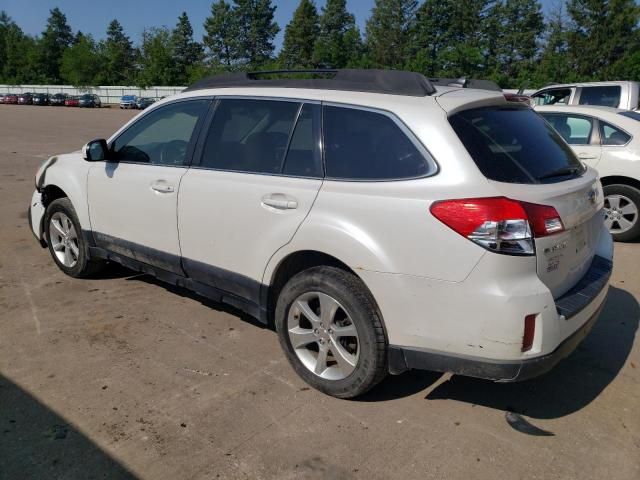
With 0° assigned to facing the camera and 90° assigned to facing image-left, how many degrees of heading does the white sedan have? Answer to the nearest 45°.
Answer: approximately 90°

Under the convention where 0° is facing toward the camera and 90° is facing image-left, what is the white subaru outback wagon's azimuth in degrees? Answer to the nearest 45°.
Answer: approximately 135°

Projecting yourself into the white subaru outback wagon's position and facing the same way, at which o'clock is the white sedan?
The white sedan is roughly at 3 o'clock from the white subaru outback wagon.
